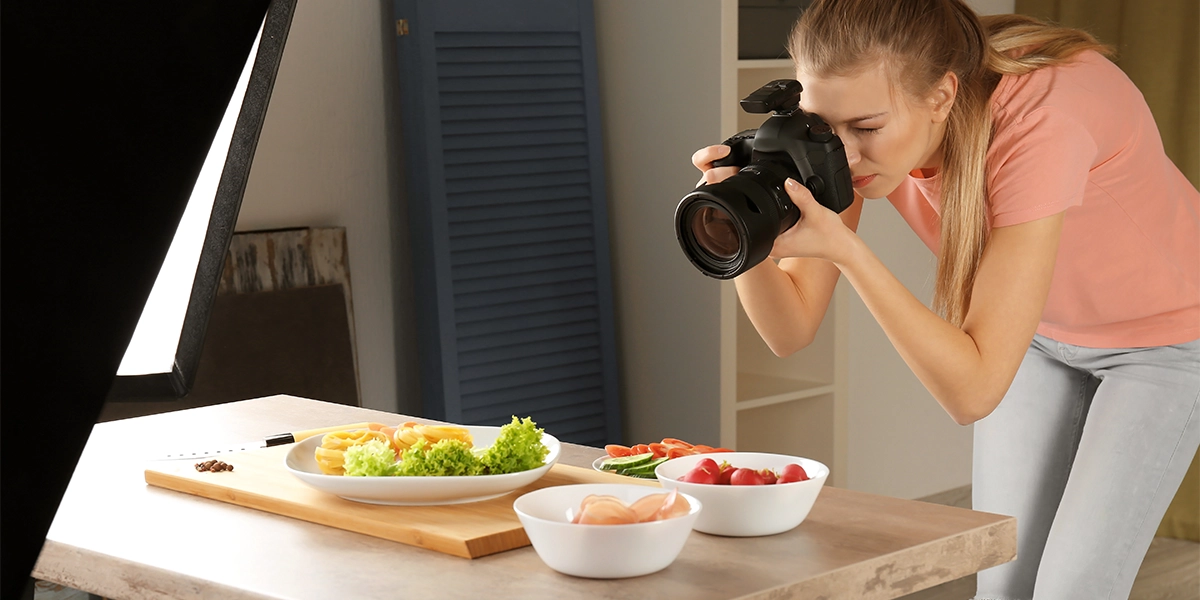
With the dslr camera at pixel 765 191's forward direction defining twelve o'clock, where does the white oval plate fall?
The white oval plate is roughly at 12 o'clock from the dslr camera.

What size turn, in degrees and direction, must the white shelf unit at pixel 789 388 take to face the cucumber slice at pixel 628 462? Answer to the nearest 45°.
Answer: approximately 45° to its right

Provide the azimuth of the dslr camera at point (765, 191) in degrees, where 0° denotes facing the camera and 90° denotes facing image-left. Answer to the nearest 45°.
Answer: approximately 45°

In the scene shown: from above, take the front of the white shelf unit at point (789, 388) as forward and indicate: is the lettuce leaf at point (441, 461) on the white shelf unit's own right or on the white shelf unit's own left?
on the white shelf unit's own right

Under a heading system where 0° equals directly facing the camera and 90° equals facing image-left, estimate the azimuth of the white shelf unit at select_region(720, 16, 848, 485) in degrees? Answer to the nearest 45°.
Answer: approximately 315°

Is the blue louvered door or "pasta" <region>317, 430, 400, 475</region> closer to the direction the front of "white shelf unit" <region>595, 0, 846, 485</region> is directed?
the pasta

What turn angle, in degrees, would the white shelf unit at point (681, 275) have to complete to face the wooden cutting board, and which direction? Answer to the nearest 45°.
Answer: approximately 45° to its right

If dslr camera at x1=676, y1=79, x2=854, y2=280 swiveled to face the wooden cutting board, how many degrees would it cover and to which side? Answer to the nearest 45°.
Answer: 0° — it already faces it

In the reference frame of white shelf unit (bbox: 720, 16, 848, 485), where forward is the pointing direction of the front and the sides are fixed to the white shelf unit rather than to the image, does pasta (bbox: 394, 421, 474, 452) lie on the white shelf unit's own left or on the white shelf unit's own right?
on the white shelf unit's own right

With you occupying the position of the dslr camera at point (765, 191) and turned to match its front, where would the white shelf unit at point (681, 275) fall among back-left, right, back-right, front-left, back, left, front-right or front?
back-right
